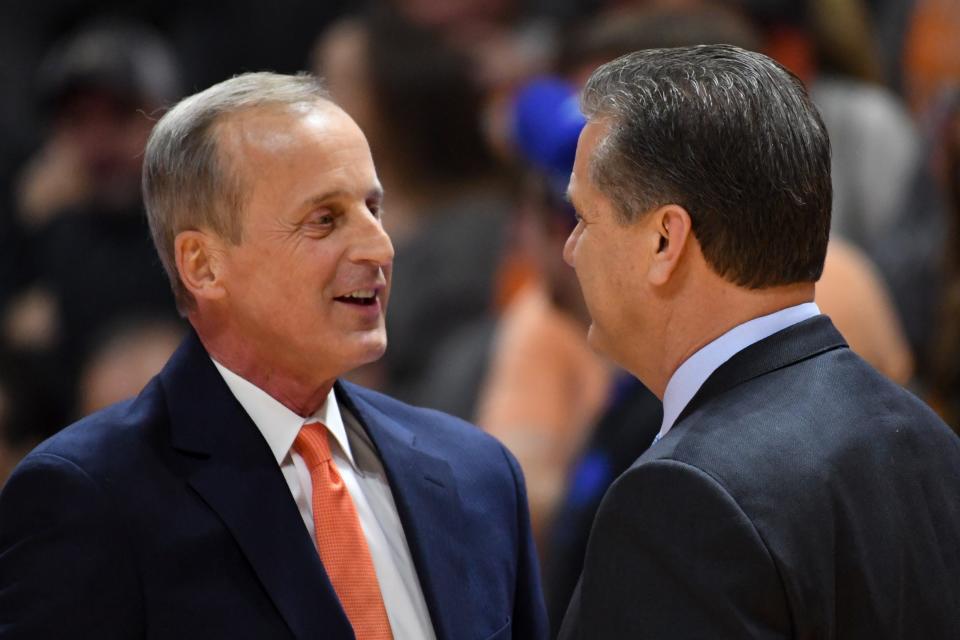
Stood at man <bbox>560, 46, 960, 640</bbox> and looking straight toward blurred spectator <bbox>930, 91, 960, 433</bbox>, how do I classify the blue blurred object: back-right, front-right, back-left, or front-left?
front-left

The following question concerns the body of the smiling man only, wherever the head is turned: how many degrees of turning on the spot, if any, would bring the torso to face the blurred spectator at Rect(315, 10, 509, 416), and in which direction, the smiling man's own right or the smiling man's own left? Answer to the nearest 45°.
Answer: approximately 135° to the smiling man's own left

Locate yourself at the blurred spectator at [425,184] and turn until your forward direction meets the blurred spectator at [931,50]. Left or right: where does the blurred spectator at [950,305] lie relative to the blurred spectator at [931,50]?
right

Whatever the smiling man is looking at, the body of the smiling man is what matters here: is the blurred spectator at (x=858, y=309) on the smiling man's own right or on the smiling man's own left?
on the smiling man's own left

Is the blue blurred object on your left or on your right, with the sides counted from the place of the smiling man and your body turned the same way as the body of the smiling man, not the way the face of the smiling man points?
on your left

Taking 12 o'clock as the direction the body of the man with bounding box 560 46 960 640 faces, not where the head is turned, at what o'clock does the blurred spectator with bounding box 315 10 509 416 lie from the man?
The blurred spectator is roughly at 1 o'clock from the man.

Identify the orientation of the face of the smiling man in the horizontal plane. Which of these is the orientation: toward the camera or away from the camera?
toward the camera

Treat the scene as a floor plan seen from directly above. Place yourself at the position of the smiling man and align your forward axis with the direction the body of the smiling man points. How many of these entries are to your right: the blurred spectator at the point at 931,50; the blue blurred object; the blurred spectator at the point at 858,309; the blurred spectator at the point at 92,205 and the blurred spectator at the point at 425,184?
0

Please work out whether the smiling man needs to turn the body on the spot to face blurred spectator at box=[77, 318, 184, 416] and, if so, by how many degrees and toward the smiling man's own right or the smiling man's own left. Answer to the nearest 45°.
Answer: approximately 135° to the smiling man's own left

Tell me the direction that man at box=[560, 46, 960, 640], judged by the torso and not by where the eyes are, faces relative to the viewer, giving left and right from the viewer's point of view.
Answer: facing away from the viewer and to the left of the viewer

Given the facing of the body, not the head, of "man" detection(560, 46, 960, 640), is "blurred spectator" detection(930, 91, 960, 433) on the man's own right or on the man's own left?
on the man's own right

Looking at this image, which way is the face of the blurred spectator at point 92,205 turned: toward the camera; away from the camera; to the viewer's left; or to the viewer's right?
toward the camera

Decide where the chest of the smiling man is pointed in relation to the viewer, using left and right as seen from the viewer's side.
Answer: facing the viewer and to the right of the viewer

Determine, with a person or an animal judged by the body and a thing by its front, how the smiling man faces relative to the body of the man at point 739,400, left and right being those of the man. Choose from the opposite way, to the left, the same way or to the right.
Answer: the opposite way

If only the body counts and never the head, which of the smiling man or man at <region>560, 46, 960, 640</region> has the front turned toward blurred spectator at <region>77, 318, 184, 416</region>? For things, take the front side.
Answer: the man

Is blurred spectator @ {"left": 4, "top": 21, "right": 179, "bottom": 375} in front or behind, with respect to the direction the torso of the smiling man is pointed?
behind

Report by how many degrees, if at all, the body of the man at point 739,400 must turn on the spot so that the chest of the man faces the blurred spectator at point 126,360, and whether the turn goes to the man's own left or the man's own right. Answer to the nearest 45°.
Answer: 0° — they already face them

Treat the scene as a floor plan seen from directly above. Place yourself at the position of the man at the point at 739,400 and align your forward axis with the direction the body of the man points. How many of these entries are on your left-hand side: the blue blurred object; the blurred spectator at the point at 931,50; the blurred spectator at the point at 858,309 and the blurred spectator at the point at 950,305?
0

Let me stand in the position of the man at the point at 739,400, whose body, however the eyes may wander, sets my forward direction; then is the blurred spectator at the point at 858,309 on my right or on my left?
on my right
